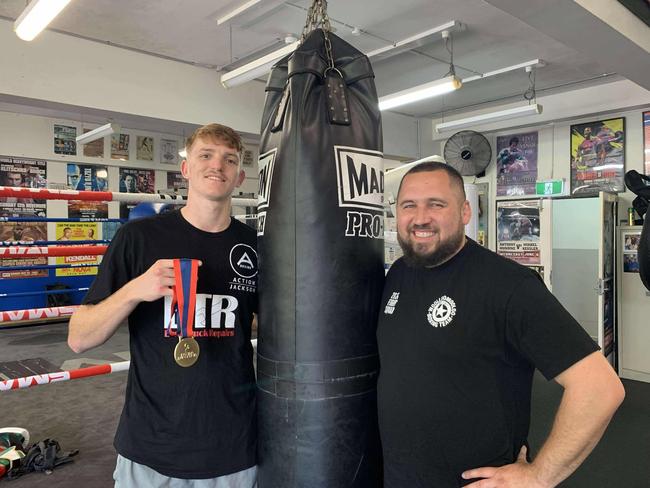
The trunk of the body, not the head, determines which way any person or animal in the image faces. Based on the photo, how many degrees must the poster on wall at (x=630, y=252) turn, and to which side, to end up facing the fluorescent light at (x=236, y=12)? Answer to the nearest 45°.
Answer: approximately 45° to its right

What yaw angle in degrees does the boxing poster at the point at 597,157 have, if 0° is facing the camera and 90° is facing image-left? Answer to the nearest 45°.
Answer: approximately 0°

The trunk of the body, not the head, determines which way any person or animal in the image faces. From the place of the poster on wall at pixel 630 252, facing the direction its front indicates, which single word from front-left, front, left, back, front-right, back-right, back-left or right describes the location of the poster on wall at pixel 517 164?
back-right

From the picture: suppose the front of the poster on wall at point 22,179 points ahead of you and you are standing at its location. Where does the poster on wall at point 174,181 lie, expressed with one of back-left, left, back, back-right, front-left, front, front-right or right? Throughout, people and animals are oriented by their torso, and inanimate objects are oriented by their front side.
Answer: front-left

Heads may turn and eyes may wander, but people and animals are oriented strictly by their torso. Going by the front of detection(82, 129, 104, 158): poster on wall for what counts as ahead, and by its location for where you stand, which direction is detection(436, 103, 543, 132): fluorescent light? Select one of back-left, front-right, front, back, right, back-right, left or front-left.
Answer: front-left

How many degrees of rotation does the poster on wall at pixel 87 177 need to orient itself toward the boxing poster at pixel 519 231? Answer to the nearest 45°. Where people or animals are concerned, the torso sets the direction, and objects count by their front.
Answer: approximately 45° to its left

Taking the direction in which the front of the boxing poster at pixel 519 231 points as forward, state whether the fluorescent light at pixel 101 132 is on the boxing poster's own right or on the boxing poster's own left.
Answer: on the boxing poster's own right

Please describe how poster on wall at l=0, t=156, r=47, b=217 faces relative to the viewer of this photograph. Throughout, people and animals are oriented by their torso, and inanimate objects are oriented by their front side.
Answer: facing the viewer and to the right of the viewer
